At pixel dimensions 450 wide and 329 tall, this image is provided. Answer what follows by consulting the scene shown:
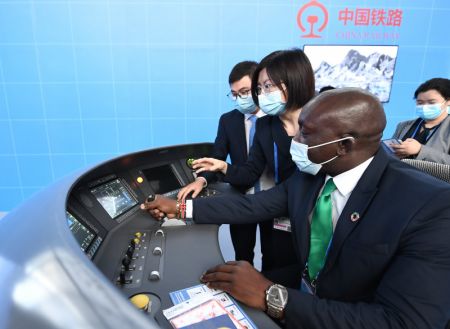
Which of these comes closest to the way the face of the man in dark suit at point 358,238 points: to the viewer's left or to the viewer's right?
to the viewer's left

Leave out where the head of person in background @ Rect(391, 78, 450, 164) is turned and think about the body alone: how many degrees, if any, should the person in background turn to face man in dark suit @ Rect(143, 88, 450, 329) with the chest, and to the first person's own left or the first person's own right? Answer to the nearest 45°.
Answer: approximately 45° to the first person's own left

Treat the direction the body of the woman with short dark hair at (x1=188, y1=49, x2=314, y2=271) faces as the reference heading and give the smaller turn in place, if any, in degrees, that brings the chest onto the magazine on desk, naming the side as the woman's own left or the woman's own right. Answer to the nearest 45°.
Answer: approximately 45° to the woman's own left

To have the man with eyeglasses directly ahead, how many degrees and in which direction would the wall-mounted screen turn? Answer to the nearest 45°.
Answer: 0° — it already faces them

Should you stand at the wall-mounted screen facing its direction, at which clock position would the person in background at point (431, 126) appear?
The person in background is roughly at 11 o'clock from the wall-mounted screen.

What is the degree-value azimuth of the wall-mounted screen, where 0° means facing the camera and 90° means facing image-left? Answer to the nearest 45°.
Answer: approximately 0°

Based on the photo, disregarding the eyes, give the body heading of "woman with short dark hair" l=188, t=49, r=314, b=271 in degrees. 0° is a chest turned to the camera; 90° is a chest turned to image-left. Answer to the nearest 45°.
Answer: approximately 45°

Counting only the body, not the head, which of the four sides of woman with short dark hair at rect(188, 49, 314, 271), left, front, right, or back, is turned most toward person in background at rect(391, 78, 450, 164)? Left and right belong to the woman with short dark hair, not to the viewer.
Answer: back

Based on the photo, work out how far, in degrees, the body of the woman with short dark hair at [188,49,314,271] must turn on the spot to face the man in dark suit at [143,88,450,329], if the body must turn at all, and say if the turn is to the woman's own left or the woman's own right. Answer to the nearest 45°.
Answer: approximately 45° to the woman's own left
